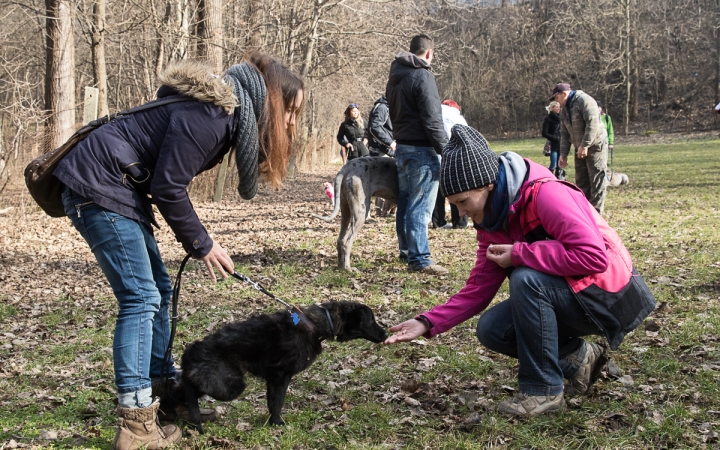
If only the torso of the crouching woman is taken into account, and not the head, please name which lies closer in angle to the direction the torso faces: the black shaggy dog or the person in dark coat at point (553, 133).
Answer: the black shaggy dog

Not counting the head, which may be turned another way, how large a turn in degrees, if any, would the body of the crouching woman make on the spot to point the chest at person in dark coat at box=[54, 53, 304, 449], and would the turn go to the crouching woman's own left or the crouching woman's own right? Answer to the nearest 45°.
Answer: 0° — they already face them

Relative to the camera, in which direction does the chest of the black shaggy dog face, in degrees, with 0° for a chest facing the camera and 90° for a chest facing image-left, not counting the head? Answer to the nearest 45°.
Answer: approximately 270°

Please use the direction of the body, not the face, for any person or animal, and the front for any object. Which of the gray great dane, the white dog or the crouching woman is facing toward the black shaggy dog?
the crouching woman

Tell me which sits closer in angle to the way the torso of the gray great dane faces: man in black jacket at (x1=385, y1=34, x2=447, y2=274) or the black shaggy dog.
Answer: the man in black jacket

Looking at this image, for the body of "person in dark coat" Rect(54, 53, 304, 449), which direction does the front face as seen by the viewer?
to the viewer's right

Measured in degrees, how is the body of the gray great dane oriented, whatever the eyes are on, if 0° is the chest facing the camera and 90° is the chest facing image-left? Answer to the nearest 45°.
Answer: approximately 270°

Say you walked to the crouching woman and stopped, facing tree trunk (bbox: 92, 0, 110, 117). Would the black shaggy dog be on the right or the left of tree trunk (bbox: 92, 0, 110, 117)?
left

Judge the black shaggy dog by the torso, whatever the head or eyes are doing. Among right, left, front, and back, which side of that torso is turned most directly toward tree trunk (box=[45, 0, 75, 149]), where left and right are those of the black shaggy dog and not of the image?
left

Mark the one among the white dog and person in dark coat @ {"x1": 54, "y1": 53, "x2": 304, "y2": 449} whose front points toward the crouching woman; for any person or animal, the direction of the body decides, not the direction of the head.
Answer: the person in dark coat
